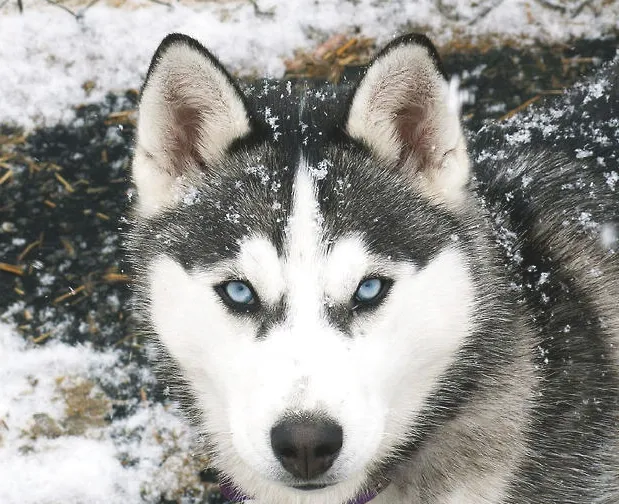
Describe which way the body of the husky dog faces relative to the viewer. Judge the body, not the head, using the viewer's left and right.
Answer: facing the viewer and to the left of the viewer
